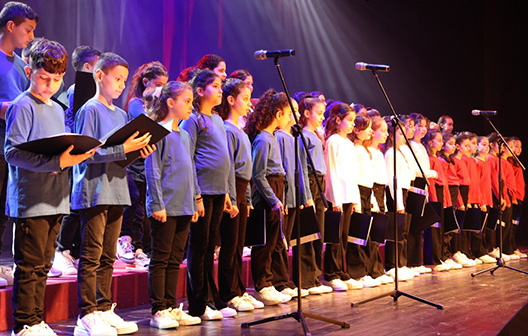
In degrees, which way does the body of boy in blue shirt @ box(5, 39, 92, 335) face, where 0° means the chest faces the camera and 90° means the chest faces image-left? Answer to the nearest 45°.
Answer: approximately 315°

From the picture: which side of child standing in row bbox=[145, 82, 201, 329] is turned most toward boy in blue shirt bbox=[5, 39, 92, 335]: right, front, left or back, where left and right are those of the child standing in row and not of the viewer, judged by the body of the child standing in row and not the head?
right

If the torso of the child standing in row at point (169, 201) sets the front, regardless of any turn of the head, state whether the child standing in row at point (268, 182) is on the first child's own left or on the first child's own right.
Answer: on the first child's own left

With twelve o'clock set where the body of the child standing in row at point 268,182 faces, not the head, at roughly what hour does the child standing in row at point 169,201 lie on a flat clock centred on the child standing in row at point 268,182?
the child standing in row at point 169,201 is roughly at 4 o'clock from the child standing in row at point 268,182.

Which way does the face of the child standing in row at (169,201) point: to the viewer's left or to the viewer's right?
to the viewer's right

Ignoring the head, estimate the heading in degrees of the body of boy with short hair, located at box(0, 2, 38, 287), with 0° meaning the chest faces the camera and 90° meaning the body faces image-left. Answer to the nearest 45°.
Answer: approximately 315°
